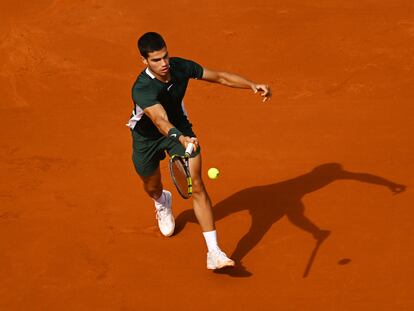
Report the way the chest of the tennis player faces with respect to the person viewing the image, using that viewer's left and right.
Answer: facing the viewer and to the right of the viewer

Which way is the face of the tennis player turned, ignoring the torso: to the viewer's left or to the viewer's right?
to the viewer's right
